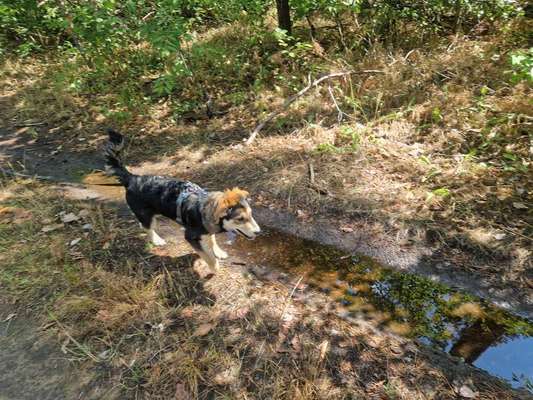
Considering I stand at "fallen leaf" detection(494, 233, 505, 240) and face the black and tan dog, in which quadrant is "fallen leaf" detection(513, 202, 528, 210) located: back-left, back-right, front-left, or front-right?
back-right

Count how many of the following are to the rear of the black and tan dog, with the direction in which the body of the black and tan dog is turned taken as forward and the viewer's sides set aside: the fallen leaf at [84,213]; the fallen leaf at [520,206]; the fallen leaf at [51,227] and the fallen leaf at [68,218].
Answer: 3

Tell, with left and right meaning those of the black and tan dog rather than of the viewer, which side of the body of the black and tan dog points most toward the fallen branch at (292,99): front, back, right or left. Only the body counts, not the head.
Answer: left

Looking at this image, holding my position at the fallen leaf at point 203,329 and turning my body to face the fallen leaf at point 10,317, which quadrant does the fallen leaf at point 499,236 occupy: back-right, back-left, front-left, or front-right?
back-right

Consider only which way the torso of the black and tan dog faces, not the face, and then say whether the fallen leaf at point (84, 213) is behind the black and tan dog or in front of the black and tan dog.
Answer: behind

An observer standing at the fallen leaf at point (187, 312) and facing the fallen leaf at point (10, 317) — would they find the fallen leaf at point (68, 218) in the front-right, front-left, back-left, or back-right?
front-right

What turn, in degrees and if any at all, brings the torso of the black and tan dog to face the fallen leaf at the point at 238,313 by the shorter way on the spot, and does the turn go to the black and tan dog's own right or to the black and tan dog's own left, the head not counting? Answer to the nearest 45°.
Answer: approximately 45° to the black and tan dog's own right

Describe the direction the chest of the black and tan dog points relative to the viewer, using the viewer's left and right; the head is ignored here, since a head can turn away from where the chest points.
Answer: facing the viewer and to the right of the viewer

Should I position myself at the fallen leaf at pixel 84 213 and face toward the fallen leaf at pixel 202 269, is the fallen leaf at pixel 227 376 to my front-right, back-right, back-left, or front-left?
front-right

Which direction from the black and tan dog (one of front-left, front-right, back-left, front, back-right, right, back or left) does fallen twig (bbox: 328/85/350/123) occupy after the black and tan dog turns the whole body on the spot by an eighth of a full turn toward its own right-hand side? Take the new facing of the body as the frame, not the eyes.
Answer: back-left

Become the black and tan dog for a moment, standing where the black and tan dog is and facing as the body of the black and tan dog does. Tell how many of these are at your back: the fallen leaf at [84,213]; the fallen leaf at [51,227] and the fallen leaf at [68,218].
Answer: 3

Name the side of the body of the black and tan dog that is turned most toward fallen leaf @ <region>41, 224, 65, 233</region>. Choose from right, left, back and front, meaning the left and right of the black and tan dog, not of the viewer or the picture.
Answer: back

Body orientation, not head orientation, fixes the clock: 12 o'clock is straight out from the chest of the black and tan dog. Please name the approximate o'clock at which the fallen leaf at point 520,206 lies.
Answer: The fallen leaf is roughly at 11 o'clock from the black and tan dog.

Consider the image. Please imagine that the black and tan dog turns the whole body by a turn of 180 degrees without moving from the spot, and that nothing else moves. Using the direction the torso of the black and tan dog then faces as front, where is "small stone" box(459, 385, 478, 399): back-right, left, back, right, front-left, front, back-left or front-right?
back

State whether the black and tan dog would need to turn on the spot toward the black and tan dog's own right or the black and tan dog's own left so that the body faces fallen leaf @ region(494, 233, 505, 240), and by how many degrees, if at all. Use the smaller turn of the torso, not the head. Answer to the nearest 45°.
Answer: approximately 45° to the black and tan dog's own left

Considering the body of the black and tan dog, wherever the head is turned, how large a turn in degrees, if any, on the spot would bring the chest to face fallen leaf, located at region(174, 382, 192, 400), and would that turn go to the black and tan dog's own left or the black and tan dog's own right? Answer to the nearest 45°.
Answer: approximately 45° to the black and tan dog's own right

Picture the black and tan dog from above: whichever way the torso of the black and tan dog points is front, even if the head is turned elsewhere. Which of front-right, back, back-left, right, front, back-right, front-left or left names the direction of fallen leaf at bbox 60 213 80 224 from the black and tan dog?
back

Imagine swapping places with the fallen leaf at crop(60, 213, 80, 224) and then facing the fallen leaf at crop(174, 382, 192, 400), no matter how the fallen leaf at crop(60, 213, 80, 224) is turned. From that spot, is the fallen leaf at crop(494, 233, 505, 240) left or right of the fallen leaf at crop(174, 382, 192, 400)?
left

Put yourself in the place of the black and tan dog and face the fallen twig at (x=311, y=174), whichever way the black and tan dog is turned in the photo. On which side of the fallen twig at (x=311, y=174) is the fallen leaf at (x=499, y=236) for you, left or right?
right

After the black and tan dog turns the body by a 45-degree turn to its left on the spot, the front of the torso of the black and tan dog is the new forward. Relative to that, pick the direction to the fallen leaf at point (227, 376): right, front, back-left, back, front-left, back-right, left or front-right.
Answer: right
